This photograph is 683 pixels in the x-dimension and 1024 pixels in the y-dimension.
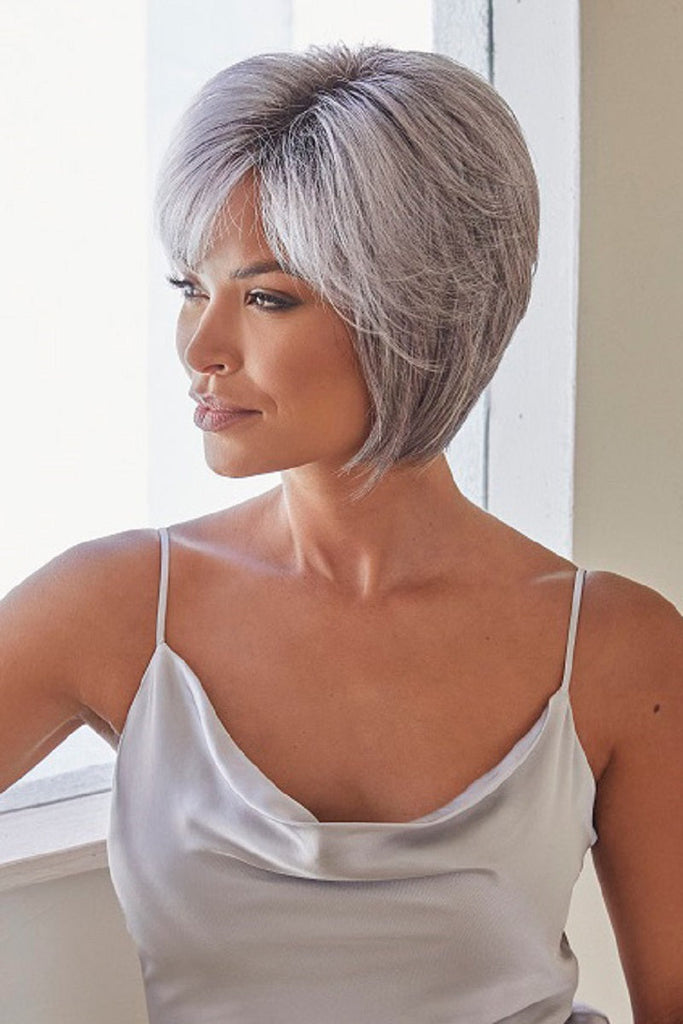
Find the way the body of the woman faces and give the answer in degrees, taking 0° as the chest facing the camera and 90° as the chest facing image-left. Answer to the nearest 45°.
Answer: approximately 0°
